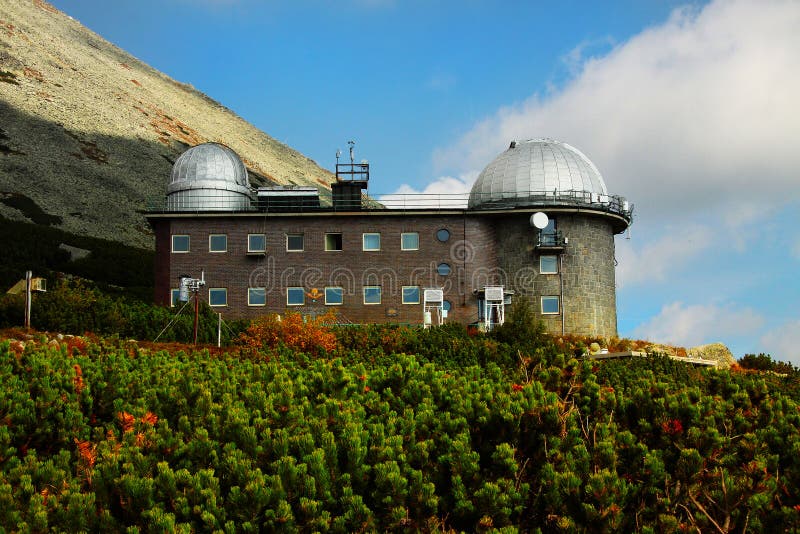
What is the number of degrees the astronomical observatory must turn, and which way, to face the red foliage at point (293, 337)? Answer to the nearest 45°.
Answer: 0° — it already faces it

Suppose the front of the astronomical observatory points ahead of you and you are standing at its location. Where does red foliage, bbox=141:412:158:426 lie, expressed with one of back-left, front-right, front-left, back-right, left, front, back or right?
front

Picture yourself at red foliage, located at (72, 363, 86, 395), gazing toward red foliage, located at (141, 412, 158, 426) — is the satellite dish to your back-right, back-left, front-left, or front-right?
back-left

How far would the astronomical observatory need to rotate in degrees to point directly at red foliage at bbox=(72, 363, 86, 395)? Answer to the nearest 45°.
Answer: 0° — it already faces it

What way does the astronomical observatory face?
toward the camera
